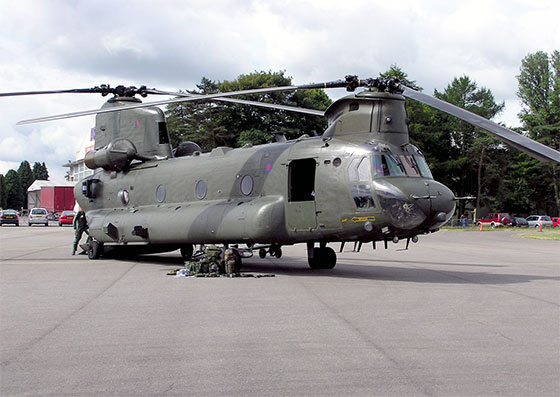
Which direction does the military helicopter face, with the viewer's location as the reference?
facing the viewer and to the right of the viewer
